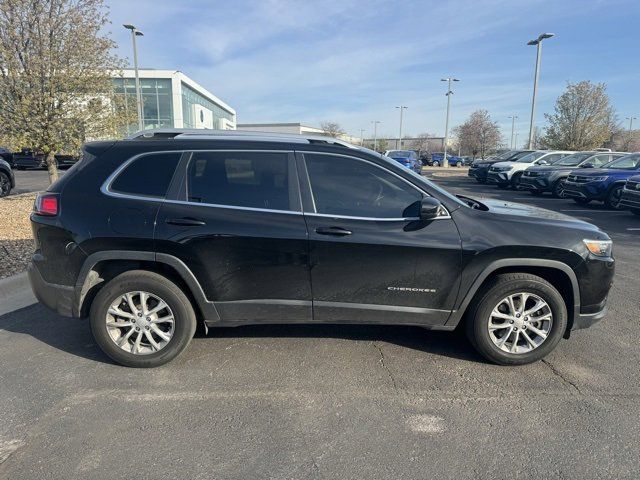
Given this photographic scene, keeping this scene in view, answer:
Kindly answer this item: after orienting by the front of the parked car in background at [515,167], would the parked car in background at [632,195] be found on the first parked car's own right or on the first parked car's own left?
on the first parked car's own left

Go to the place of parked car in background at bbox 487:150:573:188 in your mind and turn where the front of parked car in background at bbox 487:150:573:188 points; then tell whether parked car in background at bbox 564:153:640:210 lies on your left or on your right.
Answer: on your left

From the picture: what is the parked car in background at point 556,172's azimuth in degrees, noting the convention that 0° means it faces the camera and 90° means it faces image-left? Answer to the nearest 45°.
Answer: approximately 45°

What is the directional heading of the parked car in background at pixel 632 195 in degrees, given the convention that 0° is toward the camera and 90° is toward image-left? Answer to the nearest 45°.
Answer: approximately 45°

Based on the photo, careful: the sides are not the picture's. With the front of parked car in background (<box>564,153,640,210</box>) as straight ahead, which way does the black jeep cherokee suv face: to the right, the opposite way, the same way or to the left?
the opposite way

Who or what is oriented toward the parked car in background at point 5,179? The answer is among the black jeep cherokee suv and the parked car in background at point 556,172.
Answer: the parked car in background at point 556,172

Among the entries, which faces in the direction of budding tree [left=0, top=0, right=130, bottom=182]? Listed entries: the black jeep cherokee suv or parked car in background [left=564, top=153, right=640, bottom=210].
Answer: the parked car in background

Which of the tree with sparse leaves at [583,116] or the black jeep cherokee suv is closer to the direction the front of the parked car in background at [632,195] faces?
the black jeep cherokee suv

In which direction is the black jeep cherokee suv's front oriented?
to the viewer's right
